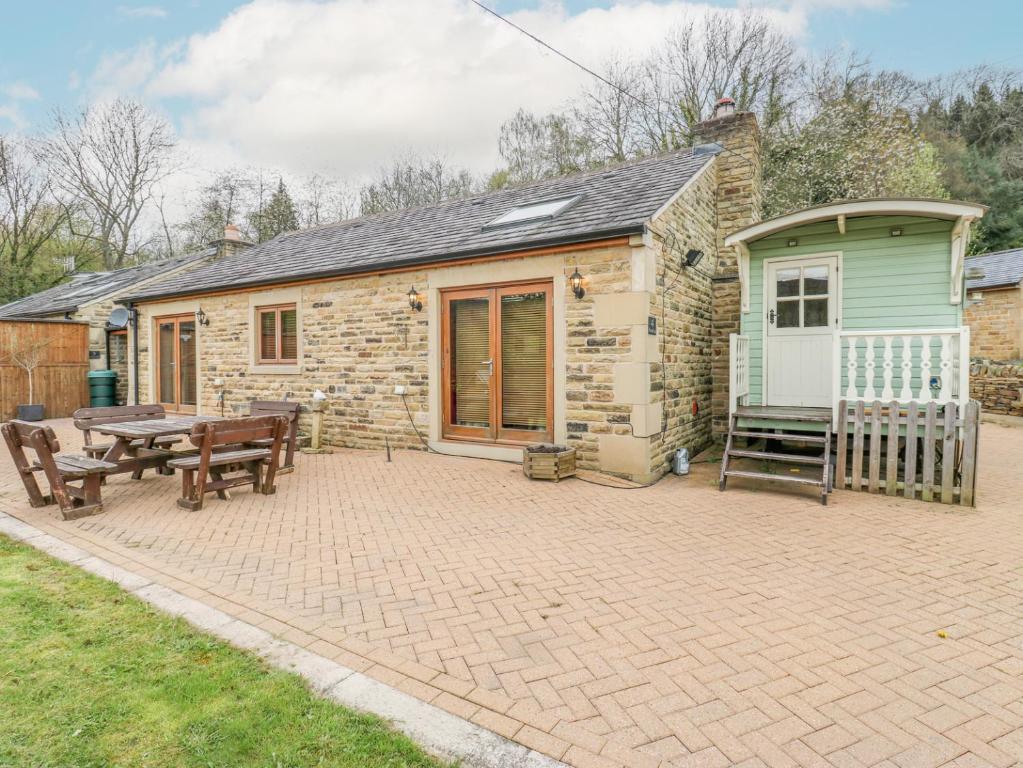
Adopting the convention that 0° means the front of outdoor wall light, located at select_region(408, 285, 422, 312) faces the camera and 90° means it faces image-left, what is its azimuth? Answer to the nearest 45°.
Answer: approximately 45°

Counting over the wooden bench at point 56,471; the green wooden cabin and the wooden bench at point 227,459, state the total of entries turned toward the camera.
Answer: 1

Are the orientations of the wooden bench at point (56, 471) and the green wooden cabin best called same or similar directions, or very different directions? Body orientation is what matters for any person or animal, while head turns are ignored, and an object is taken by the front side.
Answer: very different directions

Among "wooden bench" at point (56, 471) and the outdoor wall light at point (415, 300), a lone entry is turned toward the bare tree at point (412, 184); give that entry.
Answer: the wooden bench

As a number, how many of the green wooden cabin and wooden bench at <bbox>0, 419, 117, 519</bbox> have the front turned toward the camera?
1

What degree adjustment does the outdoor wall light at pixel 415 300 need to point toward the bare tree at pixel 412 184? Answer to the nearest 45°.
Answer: approximately 135° to its right

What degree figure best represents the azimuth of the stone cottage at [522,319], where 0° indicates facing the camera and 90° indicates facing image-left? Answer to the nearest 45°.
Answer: approximately 45°

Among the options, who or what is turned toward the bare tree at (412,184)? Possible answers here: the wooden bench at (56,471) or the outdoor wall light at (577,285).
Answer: the wooden bench

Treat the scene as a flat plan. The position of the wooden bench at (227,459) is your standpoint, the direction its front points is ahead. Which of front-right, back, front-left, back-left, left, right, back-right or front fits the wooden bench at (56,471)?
front-left

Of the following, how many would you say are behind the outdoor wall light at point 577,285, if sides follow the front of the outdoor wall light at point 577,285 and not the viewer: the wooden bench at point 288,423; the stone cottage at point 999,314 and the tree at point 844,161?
2

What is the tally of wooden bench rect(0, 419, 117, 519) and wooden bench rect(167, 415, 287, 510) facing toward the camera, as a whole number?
0

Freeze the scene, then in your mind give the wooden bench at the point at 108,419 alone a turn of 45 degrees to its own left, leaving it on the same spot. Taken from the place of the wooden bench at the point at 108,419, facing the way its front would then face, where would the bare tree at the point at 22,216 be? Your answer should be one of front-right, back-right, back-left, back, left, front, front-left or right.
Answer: left

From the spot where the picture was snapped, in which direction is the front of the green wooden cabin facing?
facing the viewer

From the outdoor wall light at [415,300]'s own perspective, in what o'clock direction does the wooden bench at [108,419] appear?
The wooden bench is roughly at 1 o'clock from the outdoor wall light.

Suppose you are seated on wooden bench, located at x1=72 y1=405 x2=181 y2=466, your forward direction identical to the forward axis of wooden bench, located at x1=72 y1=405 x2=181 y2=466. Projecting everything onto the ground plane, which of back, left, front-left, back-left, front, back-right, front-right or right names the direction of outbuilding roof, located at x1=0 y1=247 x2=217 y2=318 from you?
back-left
